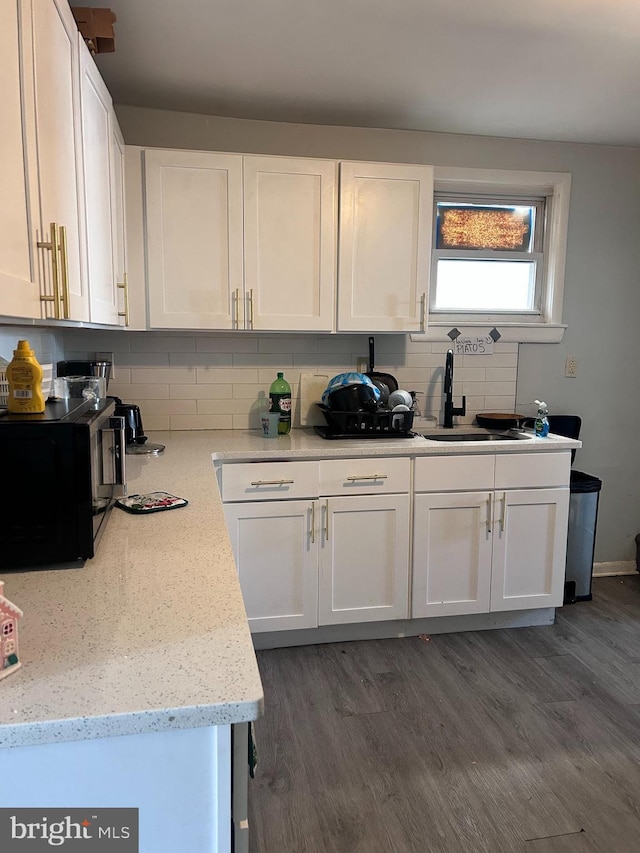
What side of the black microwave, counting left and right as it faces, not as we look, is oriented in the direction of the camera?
right

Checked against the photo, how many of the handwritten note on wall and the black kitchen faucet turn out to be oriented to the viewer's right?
0

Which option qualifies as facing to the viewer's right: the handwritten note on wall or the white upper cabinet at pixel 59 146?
the white upper cabinet

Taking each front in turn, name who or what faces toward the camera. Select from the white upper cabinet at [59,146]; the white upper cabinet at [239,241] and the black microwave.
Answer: the white upper cabinet at [239,241]

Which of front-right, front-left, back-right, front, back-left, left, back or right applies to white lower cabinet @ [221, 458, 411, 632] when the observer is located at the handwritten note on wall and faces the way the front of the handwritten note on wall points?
front-right

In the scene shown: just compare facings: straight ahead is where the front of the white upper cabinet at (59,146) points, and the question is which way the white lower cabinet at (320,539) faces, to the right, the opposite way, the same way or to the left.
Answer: to the right

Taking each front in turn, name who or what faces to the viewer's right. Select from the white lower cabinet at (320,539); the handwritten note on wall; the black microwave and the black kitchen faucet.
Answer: the black microwave

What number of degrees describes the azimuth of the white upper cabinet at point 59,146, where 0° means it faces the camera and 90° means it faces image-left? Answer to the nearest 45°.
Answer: approximately 270°
